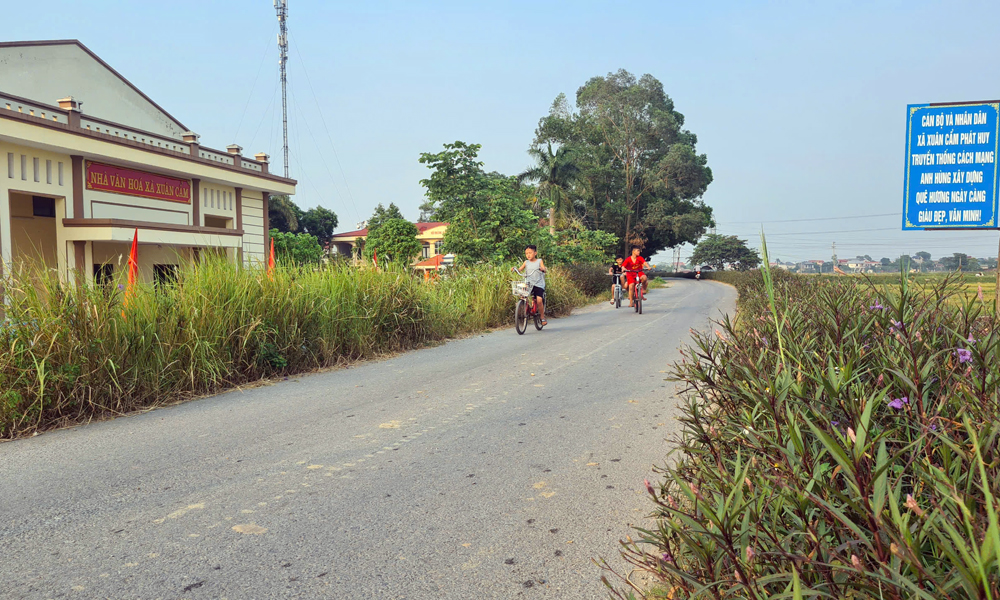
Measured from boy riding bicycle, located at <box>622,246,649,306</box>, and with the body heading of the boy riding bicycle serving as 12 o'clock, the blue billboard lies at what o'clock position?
The blue billboard is roughly at 11 o'clock from the boy riding bicycle.

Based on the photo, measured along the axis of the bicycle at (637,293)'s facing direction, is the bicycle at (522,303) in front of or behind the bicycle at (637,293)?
in front

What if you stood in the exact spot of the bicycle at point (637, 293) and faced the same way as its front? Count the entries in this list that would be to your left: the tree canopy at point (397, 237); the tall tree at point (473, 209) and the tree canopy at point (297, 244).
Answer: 0

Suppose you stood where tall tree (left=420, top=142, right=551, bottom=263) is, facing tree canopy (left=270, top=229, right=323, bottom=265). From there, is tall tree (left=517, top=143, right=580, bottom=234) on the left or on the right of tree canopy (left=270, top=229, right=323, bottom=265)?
right

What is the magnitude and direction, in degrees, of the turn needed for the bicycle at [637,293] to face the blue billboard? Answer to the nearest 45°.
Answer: approximately 45° to its left

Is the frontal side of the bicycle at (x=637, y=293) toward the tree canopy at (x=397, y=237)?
no

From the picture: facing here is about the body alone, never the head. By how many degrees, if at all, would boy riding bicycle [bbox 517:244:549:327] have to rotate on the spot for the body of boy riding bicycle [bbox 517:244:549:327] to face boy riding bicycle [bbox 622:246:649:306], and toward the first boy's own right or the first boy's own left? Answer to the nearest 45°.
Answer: approximately 180°

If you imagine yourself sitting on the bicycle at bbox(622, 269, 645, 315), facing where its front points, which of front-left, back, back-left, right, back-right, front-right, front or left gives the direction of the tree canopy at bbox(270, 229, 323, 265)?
back-right

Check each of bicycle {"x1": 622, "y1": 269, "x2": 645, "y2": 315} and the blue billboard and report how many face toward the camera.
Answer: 2

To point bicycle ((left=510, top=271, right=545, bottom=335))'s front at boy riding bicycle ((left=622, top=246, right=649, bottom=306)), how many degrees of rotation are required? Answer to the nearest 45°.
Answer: approximately 180°

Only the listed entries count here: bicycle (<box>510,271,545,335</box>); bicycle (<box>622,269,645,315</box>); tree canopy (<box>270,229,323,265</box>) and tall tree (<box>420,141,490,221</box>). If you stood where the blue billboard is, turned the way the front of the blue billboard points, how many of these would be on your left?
0

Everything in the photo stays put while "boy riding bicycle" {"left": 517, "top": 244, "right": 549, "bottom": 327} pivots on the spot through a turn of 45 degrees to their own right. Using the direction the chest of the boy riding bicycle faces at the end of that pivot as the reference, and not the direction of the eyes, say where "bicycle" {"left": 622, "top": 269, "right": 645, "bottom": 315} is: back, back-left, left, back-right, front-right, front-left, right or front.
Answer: back-right

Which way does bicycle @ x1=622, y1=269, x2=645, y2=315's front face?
toward the camera

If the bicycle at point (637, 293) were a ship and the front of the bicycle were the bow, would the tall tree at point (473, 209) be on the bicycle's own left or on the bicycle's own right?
on the bicycle's own right

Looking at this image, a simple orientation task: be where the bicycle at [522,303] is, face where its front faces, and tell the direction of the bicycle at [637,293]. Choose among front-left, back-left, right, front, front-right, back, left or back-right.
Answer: back

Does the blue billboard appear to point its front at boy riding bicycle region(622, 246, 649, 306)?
no
